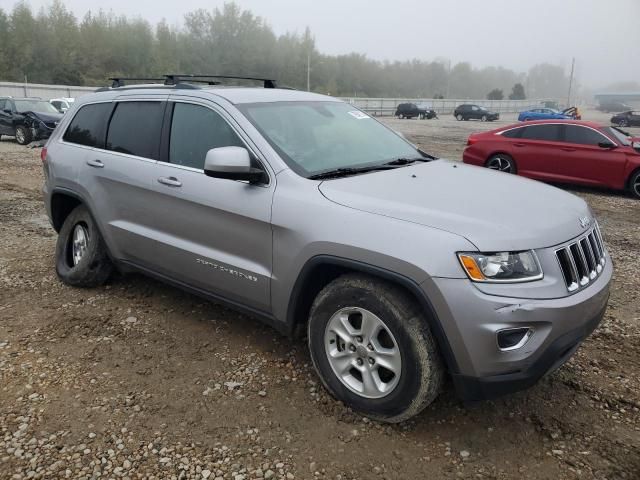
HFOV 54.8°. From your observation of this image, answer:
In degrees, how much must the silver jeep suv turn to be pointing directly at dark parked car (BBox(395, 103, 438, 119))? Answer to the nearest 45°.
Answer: approximately 135° to its left

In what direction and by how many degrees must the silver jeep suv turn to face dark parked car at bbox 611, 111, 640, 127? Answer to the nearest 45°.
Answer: approximately 90° to its left

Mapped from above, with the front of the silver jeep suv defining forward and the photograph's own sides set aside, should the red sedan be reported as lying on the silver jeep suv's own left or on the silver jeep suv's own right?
on the silver jeep suv's own left

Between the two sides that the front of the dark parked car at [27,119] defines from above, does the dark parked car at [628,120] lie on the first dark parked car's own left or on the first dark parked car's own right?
on the first dark parked car's own left

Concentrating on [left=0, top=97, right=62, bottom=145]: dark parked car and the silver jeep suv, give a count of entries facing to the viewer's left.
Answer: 0

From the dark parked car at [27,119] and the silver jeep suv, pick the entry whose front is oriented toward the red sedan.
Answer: the dark parked car

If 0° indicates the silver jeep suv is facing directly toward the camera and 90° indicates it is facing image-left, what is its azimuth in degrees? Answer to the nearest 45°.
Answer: approximately 315°

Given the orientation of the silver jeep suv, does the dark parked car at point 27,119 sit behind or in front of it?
behind

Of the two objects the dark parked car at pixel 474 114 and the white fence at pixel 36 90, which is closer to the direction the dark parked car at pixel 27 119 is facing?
the dark parked car

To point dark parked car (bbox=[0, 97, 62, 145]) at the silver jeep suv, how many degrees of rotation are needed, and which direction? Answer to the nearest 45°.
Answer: approximately 45° to its right

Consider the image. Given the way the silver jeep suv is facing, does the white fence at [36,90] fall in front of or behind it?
behind

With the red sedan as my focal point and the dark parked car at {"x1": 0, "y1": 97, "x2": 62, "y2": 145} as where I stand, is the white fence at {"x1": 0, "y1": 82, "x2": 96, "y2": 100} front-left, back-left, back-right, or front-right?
back-left

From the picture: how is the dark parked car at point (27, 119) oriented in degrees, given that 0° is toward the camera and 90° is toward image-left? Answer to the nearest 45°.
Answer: approximately 315°

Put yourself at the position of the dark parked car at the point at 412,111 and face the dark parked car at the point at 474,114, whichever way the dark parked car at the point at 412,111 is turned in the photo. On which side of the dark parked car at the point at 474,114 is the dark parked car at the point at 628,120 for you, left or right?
right
